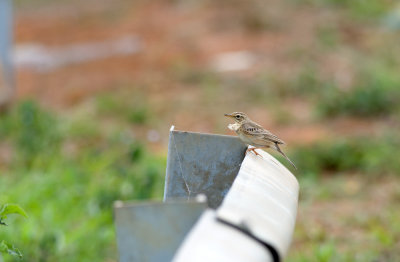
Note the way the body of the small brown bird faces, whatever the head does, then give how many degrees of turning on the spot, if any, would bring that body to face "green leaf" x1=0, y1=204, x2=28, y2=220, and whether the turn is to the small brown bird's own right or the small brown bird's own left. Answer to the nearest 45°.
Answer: approximately 45° to the small brown bird's own left

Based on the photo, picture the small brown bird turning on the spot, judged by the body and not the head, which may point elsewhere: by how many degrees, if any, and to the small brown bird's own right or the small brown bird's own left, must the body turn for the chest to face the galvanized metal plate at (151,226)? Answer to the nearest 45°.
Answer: approximately 90° to the small brown bird's own left

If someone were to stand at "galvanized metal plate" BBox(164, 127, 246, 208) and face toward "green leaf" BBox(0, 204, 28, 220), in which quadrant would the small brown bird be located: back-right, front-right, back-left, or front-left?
back-right

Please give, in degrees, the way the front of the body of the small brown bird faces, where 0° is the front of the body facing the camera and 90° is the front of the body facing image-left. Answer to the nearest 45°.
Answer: approximately 90°
